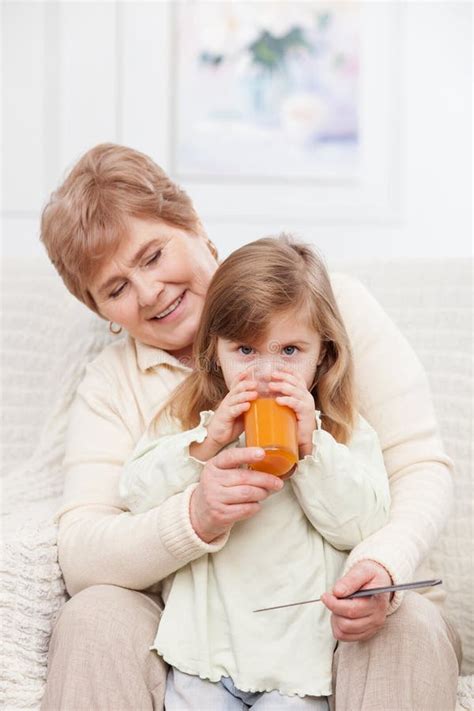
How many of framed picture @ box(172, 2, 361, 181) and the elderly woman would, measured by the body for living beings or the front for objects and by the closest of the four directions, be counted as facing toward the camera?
2

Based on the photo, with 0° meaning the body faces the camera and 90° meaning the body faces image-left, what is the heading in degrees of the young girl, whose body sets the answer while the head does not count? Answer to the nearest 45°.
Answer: approximately 0°

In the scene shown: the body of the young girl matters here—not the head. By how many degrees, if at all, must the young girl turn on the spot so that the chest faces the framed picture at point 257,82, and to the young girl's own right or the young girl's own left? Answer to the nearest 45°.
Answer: approximately 180°

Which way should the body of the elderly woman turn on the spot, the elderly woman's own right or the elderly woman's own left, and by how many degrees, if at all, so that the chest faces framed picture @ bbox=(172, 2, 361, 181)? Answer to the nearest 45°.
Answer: approximately 180°

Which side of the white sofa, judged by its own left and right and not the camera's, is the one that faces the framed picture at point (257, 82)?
back

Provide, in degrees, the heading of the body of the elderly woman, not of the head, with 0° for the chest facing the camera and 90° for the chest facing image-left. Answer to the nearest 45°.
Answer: approximately 0°

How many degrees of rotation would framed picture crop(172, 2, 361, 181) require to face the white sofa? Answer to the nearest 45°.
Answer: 0° — it already faces it

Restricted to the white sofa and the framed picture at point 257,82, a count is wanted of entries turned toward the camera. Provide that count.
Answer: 2

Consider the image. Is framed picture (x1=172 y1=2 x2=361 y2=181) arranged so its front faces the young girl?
yes
